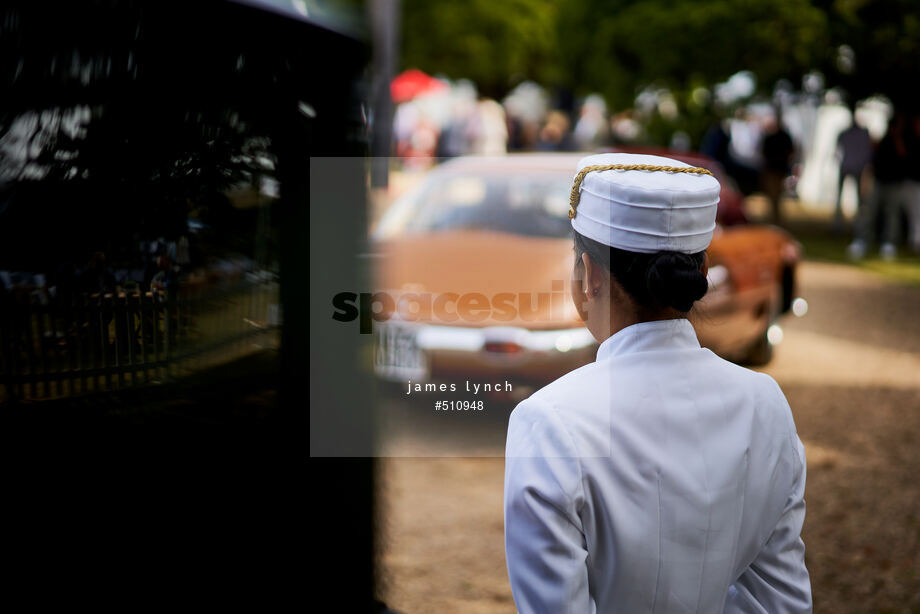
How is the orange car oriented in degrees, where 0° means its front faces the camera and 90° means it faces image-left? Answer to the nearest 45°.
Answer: approximately 225°

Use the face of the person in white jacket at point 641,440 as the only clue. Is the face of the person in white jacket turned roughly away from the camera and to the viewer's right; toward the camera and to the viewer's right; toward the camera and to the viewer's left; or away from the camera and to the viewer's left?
away from the camera and to the viewer's left

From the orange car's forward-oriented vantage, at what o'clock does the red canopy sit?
The red canopy is roughly at 5 o'clock from the orange car.

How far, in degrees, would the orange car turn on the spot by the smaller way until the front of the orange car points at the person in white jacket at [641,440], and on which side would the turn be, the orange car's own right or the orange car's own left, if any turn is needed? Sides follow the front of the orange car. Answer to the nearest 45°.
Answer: approximately 135° to the orange car's own right
